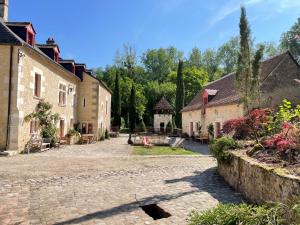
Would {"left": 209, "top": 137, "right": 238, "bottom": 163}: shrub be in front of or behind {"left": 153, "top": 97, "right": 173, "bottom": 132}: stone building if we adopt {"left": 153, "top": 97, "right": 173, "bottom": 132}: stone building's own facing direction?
in front

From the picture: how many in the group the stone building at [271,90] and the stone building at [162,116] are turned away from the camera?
0

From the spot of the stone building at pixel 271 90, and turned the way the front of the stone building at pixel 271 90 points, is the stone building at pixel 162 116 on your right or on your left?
on your right

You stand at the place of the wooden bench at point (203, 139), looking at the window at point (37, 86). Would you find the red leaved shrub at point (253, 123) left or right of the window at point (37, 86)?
left

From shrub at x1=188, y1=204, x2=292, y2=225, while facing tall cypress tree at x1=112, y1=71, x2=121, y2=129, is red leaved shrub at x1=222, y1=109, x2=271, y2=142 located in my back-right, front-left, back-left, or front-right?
front-right

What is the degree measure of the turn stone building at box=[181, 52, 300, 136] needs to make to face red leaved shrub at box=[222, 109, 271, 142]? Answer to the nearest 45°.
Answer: approximately 45° to its left

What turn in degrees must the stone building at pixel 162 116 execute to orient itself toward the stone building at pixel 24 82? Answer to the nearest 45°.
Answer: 0° — it already faces it

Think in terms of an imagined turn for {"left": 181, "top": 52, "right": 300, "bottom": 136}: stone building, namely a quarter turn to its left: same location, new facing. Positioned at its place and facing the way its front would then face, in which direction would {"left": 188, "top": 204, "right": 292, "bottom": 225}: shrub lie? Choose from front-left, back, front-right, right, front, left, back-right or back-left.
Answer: front-right

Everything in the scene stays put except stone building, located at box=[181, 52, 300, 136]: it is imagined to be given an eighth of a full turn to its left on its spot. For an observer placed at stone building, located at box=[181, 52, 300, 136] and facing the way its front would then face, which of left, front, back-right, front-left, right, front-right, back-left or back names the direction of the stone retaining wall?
front

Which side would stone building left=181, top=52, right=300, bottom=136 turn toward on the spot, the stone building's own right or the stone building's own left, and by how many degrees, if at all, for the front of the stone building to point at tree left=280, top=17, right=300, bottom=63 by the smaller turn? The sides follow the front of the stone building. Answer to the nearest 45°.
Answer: approximately 135° to the stone building's own right

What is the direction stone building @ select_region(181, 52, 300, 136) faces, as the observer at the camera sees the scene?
facing the viewer and to the left of the viewer

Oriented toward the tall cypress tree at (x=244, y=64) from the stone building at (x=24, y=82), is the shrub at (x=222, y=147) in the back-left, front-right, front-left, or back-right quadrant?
front-right

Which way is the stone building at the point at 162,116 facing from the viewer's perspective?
toward the camera

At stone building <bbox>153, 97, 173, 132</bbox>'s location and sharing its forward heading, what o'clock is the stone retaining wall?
The stone retaining wall is roughly at 12 o'clock from the stone building.

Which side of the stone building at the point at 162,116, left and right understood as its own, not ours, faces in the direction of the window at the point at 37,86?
front
